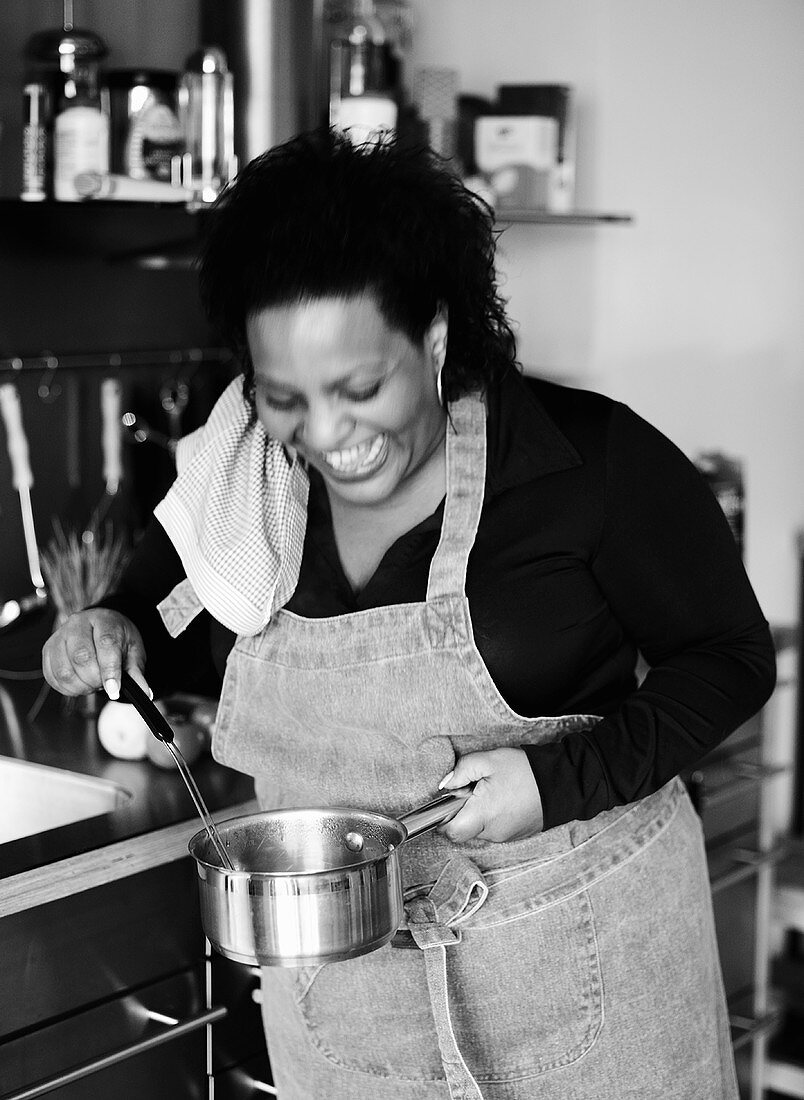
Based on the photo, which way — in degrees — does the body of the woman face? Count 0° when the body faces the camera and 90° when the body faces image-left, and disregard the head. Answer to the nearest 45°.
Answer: approximately 45°

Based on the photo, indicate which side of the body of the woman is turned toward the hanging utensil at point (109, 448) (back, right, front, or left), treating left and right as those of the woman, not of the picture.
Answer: right

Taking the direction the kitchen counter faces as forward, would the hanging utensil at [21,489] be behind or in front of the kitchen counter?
behind

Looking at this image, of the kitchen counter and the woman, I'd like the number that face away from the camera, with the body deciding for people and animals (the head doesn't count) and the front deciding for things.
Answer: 0

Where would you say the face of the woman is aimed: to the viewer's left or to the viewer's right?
to the viewer's left

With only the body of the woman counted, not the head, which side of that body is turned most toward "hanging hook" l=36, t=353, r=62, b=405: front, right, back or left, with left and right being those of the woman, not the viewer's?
right

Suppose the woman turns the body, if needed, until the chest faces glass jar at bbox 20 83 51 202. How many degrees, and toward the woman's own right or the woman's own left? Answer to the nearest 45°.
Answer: approximately 90° to the woman's own right

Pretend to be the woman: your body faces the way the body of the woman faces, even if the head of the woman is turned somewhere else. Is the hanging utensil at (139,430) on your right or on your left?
on your right

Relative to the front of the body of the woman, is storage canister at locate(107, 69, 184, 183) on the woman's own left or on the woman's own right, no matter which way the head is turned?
on the woman's own right

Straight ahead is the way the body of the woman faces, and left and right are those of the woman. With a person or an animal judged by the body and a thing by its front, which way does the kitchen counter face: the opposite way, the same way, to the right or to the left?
to the left

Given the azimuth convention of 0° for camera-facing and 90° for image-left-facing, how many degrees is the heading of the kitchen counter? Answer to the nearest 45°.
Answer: approximately 315°

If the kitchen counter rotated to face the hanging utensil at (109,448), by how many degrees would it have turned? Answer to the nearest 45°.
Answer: approximately 135° to its left
